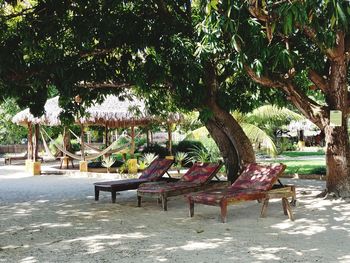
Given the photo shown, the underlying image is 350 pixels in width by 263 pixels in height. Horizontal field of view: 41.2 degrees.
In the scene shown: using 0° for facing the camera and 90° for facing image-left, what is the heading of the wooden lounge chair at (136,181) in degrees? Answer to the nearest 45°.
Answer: approximately 45°

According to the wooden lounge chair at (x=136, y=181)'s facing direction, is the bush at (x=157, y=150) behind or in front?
behind

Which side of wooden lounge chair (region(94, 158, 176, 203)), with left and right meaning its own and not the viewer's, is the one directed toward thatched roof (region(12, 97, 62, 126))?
right

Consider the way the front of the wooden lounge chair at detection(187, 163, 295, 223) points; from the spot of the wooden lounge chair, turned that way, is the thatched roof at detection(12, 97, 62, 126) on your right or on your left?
on your right

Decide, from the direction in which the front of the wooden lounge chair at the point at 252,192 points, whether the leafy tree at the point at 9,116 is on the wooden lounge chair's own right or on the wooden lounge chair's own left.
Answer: on the wooden lounge chair's own right

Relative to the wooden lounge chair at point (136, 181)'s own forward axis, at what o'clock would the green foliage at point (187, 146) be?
The green foliage is roughly at 5 o'clock from the wooden lounge chair.

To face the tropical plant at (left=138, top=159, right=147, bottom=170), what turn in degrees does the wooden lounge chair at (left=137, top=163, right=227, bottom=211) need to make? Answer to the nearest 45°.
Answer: approximately 135° to its right

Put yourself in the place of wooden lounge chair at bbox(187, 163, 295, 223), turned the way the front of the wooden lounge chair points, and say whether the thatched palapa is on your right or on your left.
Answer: on your right

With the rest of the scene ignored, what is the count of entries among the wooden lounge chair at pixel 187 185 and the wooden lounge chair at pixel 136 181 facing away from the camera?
0
